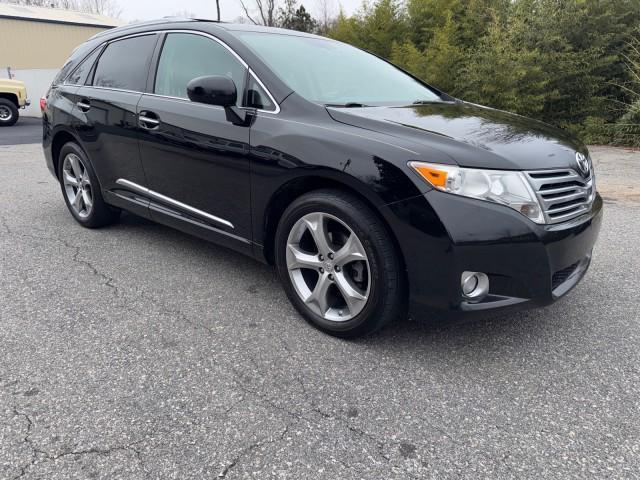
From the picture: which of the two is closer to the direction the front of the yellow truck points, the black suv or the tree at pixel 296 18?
the tree

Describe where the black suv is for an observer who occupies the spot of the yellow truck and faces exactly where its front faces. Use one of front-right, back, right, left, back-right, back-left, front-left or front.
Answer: right

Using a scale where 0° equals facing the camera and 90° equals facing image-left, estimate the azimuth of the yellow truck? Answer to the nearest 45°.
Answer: approximately 270°

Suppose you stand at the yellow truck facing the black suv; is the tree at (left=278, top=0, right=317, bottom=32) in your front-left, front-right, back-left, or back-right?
back-left

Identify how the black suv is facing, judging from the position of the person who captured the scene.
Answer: facing the viewer and to the right of the viewer

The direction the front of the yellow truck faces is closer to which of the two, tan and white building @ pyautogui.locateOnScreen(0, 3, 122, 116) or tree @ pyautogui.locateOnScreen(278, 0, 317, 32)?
the tree

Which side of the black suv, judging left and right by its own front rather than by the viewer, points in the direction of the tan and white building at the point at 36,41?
back

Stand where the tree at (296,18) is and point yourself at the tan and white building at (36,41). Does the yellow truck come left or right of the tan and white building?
left

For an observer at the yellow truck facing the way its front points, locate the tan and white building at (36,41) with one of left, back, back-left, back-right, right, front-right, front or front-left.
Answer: left

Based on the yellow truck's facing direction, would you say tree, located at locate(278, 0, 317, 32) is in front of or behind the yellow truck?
in front

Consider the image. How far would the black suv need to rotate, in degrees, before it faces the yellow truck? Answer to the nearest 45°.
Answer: approximately 180°

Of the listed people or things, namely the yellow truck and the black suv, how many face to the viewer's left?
0
